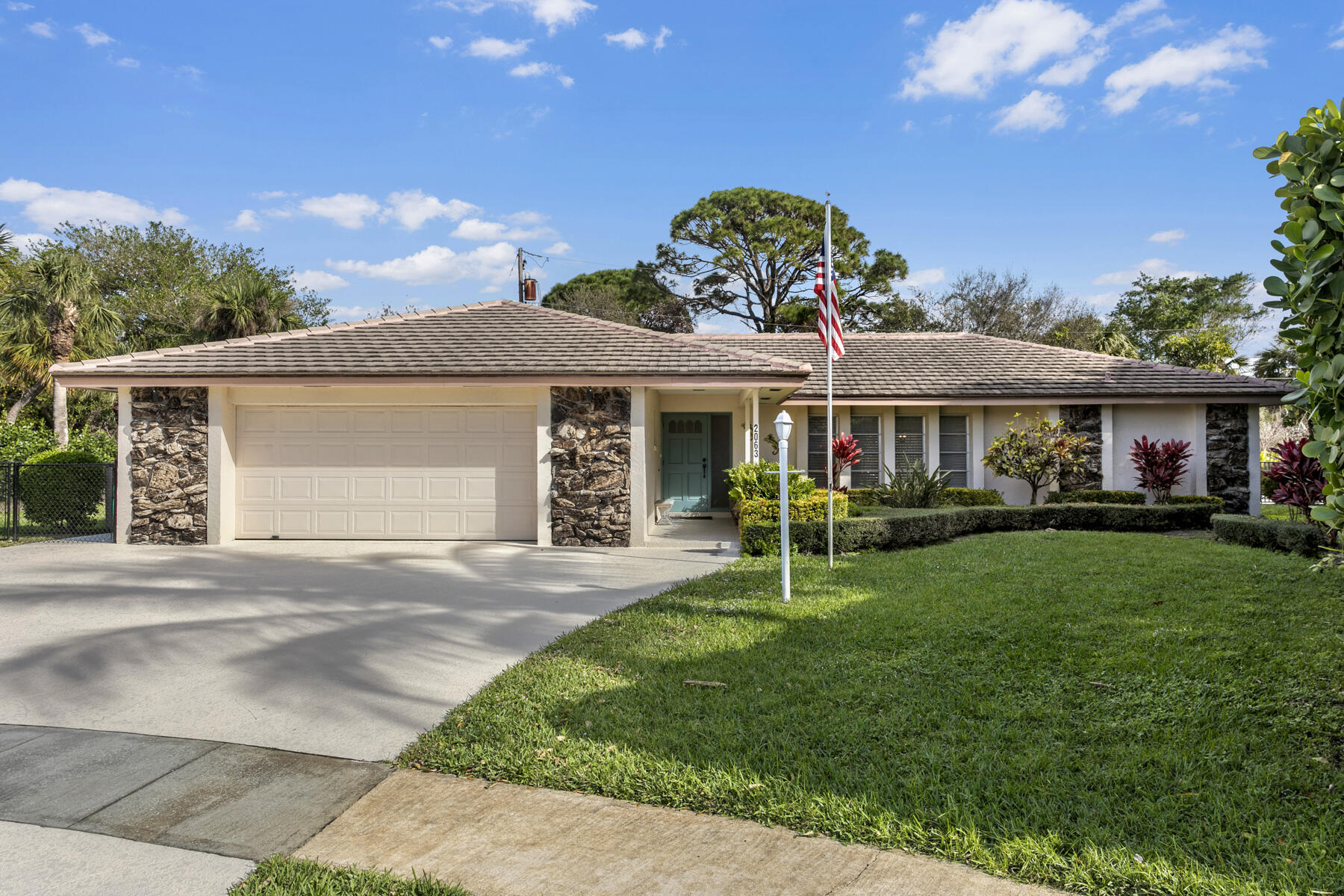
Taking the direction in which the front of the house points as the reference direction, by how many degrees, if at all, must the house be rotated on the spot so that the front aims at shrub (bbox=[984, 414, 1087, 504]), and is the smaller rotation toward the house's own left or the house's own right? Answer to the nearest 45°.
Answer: approximately 90° to the house's own left

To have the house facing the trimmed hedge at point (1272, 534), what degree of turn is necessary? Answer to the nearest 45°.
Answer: approximately 90° to its left

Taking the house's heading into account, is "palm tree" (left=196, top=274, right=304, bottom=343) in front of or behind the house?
behind

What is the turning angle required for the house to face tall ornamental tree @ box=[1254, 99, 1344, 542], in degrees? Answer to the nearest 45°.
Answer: approximately 45° to its left

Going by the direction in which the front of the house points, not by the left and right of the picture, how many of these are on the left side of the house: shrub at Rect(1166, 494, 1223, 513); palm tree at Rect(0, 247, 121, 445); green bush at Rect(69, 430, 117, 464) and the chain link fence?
1

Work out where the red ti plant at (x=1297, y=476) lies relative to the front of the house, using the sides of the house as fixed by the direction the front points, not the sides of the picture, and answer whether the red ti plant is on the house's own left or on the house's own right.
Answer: on the house's own left

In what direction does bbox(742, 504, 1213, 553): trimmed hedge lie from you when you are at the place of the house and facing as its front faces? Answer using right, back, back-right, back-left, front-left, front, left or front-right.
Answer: left

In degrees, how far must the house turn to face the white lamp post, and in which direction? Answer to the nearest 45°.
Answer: approximately 45° to its left

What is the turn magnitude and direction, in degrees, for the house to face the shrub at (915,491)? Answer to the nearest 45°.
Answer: approximately 90° to its left

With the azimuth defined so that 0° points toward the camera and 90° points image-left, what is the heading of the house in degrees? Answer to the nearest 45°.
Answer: approximately 0°
